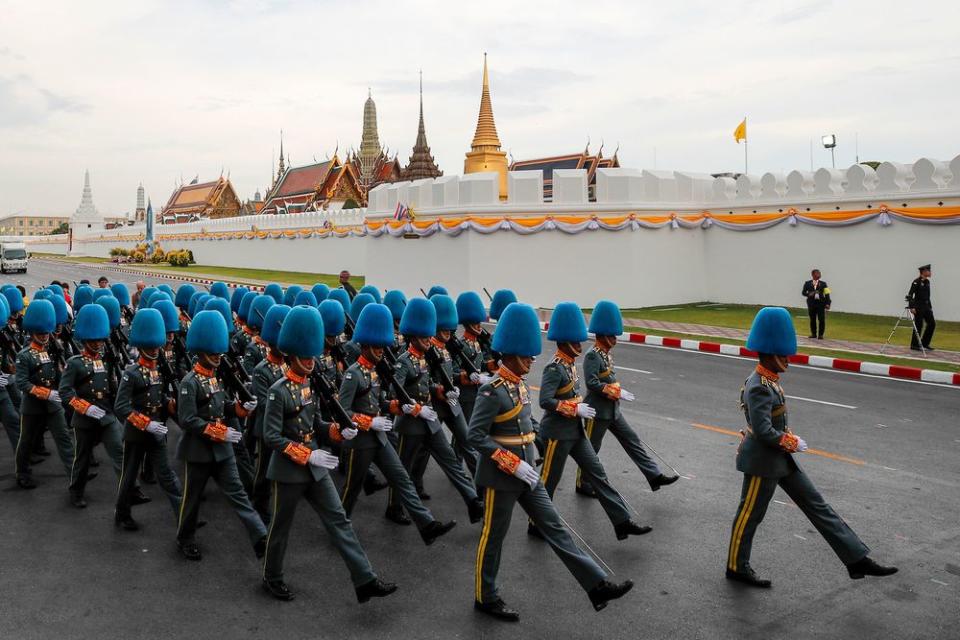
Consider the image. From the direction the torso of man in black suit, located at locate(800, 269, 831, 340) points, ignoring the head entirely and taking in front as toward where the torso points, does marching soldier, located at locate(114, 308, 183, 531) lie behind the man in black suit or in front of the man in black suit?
in front
